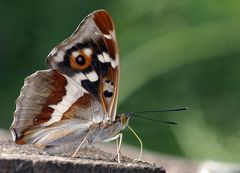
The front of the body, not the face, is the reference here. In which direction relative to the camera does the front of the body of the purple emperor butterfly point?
to the viewer's right
